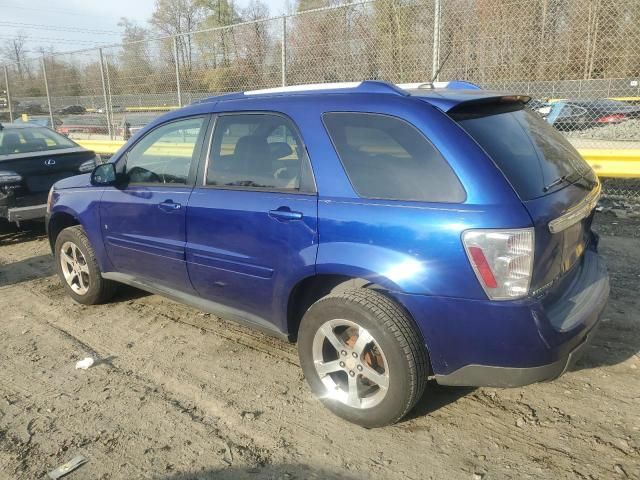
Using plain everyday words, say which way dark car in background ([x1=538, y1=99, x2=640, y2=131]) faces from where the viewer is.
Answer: facing away from the viewer and to the left of the viewer

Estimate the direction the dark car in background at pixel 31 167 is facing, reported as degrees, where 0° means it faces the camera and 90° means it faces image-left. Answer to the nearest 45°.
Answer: approximately 135°

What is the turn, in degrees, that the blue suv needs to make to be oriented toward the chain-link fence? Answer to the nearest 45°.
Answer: approximately 45° to its right

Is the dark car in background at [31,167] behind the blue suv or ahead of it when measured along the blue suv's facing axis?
ahead

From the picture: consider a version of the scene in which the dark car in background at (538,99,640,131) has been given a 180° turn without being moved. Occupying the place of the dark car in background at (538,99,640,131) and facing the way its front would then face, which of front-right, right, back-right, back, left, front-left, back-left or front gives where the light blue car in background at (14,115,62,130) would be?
back-right

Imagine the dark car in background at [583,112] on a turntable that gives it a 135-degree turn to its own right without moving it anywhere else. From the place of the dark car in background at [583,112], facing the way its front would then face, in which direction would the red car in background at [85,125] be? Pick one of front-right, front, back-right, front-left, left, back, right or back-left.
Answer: back

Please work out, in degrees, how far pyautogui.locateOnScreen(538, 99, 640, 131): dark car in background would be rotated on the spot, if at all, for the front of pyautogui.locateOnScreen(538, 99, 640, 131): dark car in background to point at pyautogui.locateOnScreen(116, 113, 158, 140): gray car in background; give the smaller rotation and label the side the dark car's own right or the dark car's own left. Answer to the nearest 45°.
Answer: approximately 45° to the dark car's own left

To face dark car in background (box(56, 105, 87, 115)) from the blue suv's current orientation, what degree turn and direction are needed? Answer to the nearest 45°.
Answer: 0° — it already faces it

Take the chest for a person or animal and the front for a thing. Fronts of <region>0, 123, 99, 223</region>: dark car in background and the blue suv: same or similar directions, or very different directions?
same or similar directions

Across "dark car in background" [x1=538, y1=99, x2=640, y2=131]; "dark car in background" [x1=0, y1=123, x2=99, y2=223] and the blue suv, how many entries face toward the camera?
0

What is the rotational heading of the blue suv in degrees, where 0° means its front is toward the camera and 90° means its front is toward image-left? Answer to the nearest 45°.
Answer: approximately 135°
